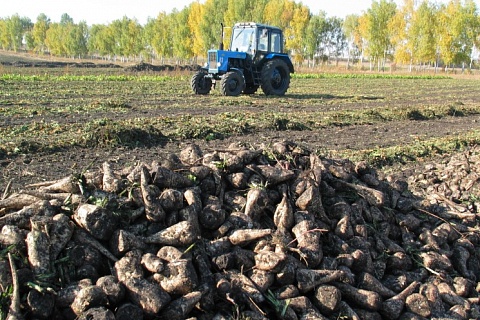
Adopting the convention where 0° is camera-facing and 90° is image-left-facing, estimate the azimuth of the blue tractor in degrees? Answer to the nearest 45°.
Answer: approximately 45°
